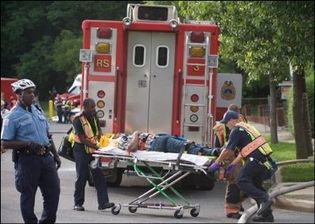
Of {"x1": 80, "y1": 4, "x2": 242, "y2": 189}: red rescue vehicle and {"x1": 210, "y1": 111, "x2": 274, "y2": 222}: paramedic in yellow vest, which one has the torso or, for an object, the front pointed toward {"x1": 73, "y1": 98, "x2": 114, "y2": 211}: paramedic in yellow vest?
{"x1": 210, "y1": 111, "x2": 274, "y2": 222}: paramedic in yellow vest

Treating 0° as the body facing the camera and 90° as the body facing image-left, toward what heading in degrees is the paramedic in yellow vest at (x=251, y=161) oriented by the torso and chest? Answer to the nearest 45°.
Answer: approximately 90°

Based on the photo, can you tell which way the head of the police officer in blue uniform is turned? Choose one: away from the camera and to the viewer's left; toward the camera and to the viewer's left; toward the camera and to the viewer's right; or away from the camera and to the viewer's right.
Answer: toward the camera and to the viewer's right

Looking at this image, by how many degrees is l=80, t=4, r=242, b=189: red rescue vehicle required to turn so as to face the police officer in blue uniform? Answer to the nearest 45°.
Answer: approximately 180°

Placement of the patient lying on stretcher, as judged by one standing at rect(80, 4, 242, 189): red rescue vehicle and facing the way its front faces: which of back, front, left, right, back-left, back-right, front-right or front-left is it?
back

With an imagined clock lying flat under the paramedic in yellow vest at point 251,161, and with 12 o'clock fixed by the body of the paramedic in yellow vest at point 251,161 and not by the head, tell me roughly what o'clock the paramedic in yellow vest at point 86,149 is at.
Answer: the paramedic in yellow vest at point 86,149 is roughly at 12 o'clock from the paramedic in yellow vest at point 251,161.

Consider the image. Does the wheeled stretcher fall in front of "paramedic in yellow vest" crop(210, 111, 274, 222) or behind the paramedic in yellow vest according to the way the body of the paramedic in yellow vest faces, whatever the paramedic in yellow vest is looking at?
in front

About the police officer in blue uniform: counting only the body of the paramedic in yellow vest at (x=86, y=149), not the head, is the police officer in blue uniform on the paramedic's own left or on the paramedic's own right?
on the paramedic's own right

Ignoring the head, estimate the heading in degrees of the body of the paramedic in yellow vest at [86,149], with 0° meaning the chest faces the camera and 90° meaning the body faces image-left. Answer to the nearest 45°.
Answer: approximately 315°

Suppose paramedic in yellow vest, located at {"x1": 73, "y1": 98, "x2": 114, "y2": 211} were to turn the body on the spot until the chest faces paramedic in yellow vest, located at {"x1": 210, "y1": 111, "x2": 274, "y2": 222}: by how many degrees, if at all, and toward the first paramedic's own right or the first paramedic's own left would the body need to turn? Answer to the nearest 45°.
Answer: approximately 45° to the first paramedic's own left

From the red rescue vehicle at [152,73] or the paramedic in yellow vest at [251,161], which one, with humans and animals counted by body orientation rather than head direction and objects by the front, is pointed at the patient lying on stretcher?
the paramedic in yellow vest

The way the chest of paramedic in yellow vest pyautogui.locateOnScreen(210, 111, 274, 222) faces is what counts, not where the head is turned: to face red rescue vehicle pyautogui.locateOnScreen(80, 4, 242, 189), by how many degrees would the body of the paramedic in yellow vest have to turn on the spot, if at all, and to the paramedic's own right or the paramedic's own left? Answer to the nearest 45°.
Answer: approximately 45° to the paramedic's own right

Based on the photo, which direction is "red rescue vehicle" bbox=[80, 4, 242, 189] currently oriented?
away from the camera

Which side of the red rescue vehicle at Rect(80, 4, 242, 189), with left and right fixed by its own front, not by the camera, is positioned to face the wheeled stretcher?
back

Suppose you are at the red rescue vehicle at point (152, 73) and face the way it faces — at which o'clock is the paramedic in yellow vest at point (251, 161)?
The paramedic in yellow vest is roughly at 5 o'clock from the red rescue vehicle.
